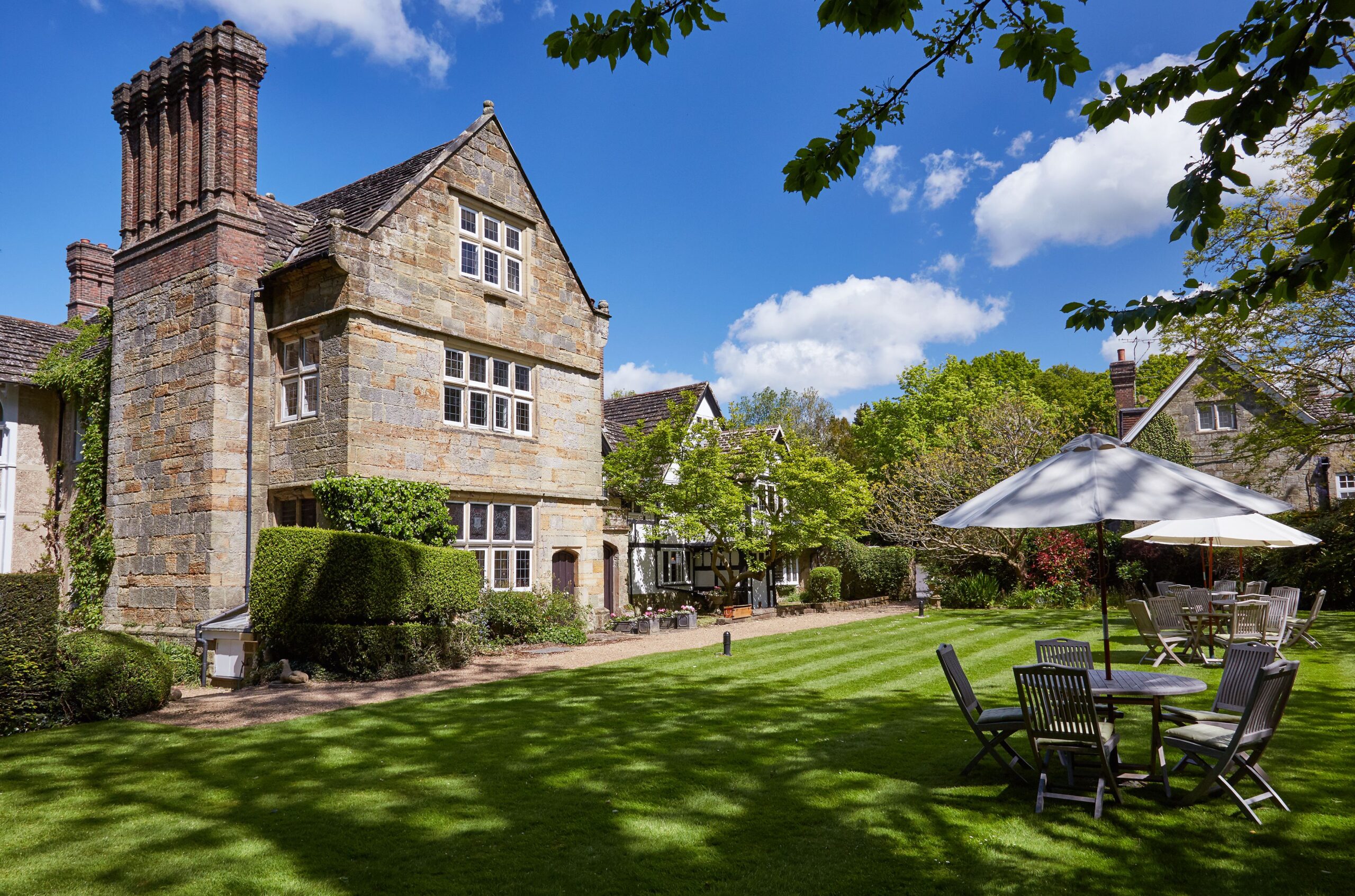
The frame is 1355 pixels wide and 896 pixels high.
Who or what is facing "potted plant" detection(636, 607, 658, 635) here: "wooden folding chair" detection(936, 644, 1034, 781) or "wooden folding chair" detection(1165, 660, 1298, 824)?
"wooden folding chair" detection(1165, 660, 1298, 824)

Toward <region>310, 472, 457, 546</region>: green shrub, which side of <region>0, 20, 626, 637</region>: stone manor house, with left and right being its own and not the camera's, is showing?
front

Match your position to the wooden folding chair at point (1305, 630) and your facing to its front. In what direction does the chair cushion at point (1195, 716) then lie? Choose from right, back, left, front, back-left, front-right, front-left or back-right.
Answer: left

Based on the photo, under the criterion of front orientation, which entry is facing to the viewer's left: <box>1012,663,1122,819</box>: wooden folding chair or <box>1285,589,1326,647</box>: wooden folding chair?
<box>1285,589,1326,647</box>: wooden folding chair

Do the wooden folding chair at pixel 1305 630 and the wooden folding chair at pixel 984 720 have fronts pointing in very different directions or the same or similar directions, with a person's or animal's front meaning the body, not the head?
very different directions

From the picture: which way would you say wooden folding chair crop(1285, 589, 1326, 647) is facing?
to the viewer's left

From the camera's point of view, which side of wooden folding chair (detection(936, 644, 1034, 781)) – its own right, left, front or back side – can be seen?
right

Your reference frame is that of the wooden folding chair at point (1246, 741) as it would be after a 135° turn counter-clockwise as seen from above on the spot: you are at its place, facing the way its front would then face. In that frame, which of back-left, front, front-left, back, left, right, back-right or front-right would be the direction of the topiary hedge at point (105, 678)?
right

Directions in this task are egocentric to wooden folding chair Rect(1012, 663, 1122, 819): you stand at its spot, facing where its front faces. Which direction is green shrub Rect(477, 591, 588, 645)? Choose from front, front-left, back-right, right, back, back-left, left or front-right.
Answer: left

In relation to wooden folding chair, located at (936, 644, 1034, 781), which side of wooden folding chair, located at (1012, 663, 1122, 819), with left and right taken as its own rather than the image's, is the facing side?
left

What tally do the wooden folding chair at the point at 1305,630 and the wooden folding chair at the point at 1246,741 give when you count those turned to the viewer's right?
0

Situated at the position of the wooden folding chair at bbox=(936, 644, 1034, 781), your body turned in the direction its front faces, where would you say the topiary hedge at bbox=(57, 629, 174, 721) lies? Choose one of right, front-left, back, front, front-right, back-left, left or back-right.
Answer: back

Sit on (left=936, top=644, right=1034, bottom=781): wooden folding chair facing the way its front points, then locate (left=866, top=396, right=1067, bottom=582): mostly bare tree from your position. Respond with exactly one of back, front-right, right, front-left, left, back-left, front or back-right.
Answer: left
